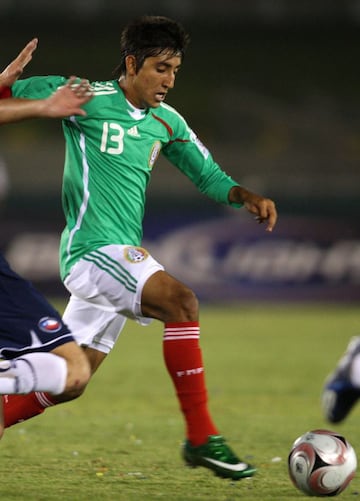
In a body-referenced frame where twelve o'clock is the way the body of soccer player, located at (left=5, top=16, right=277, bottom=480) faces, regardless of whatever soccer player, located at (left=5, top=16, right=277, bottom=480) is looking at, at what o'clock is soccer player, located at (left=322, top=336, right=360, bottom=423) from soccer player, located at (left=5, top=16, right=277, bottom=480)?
soccer player, located at (left=322, top=336, right=360, bottom=423) is roughly at 10 o'clock from soccer player, located at (left=5, top=16, right=277, bottom=480).

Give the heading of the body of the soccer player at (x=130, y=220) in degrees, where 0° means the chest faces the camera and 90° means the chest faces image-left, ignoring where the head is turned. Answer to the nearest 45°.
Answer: approximately 315°

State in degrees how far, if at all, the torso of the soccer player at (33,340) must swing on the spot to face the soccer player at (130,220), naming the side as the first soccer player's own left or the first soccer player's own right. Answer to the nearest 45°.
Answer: approximately 45° to the first soccer player's own left

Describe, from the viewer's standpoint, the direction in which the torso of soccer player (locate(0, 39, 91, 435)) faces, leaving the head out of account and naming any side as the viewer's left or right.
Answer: facing to the right of the viewer

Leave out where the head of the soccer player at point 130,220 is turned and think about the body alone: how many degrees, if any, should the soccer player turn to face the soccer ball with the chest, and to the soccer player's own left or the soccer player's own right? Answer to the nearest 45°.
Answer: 0° — they already face it
